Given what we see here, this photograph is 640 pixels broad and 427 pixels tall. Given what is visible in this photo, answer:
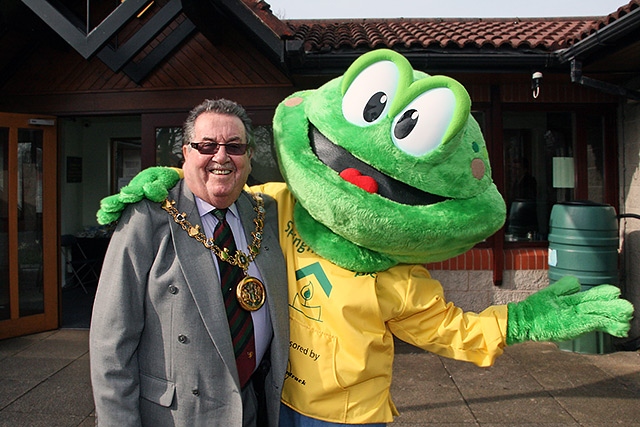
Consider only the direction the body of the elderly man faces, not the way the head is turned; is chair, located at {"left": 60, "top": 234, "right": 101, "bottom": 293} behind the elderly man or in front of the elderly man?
behind

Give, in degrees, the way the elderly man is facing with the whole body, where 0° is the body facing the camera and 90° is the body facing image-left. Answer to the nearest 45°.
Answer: approximately 315°

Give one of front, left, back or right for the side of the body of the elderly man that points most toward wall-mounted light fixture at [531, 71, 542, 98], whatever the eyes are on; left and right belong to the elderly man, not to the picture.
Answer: left

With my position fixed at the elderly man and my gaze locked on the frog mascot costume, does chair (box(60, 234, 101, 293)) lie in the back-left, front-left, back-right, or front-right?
back-left

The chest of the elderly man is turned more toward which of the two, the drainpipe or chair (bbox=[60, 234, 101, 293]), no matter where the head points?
the drainpipe

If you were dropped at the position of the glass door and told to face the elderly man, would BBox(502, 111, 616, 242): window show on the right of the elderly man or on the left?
left

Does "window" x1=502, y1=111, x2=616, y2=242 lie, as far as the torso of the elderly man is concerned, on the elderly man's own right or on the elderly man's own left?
on the elderly man's own left

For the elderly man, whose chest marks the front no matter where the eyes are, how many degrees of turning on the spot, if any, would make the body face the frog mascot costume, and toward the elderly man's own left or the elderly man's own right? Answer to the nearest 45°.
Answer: approximately 45° to the elderly man's own left
